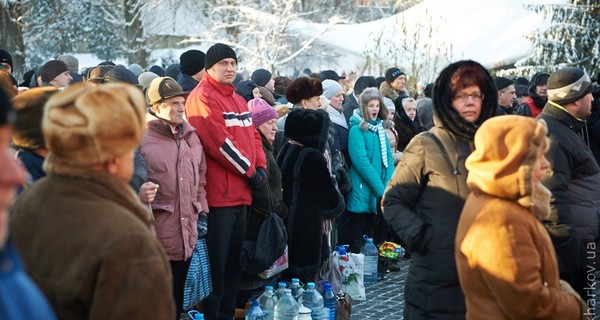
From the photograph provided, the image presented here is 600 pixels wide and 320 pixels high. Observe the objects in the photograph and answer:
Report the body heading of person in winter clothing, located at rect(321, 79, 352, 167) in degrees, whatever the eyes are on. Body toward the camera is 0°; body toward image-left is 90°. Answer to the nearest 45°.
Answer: approximately 315°

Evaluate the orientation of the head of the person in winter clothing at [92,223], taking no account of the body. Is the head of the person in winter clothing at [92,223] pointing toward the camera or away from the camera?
away from the camera

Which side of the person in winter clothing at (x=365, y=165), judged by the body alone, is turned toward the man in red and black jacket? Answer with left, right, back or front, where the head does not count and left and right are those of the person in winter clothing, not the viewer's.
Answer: right

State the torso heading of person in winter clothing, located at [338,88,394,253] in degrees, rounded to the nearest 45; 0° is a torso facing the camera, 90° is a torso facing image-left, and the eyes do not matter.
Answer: approximately 315°
